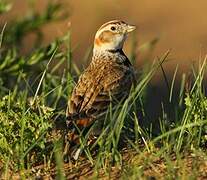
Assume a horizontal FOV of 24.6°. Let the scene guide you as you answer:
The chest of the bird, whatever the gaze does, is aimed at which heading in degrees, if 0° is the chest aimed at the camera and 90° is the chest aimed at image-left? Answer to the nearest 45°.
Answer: approximately 270°
